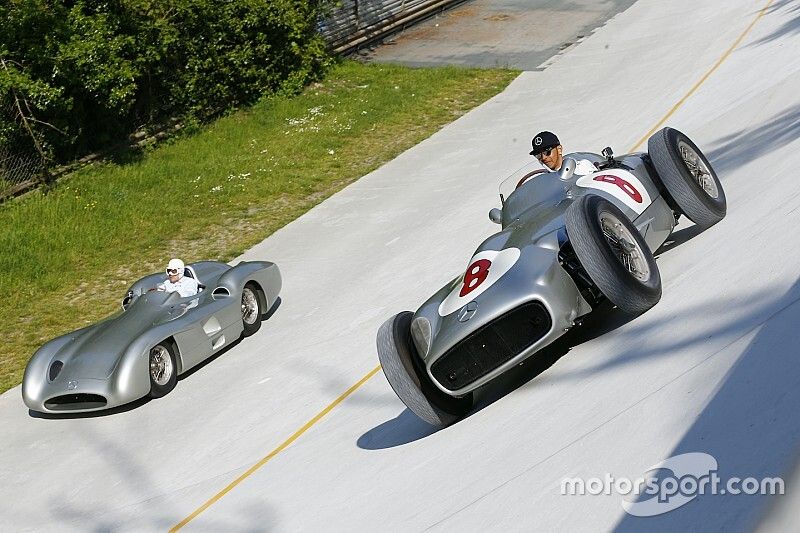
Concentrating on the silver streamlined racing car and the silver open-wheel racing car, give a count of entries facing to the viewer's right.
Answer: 0

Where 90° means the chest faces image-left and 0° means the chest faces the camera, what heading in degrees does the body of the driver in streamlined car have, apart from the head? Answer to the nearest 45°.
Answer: approximately 45°

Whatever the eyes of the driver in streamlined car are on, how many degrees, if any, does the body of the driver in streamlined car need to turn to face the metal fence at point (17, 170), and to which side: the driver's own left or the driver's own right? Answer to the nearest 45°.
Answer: approximately 135° to the driver's own right

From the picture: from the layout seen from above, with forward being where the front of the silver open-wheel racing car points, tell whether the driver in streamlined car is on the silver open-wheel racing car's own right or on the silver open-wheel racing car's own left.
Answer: on the silver open-wheel racing car's own right

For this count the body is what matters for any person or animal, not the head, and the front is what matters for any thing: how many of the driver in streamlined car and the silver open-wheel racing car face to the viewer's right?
0

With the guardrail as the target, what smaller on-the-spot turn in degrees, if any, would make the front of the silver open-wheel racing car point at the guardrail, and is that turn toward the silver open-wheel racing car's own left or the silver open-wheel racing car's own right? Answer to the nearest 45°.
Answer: approximately 135° to the silver open-wheel racing car's own right

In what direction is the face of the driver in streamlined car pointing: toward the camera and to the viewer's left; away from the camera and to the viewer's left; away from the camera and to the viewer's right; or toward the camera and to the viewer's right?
toward the camera and to the viewer's left

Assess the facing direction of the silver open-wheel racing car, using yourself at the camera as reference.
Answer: facing the viewer and to the left of the viewer

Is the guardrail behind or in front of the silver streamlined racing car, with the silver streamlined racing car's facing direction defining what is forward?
behind

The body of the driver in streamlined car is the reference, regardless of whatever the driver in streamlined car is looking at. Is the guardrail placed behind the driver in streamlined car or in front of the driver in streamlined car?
behind

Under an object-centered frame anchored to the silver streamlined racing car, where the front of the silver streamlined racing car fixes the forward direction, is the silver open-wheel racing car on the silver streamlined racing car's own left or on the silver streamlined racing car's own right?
on the silver streamlined racing car's own left
